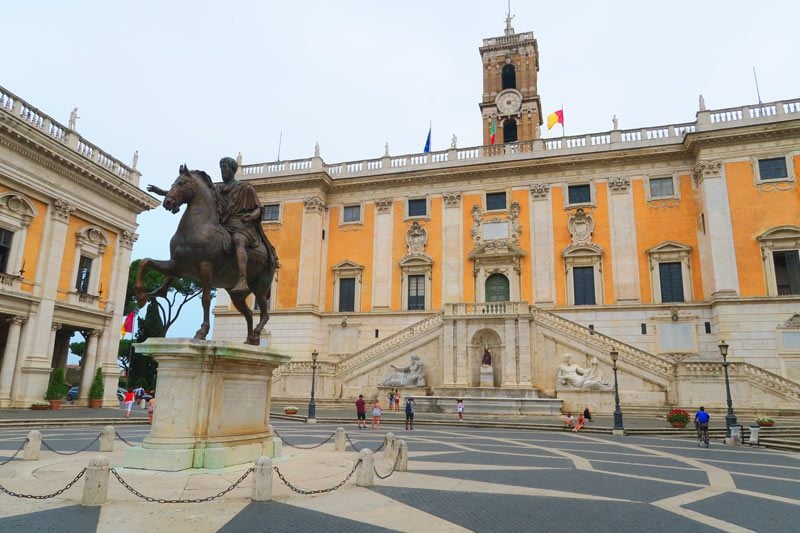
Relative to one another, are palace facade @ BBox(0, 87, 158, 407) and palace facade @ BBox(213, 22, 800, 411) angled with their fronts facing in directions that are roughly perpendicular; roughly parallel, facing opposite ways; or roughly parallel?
roughly perpendicular

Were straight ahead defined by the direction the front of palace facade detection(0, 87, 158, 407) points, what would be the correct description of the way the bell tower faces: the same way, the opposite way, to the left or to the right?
to the right

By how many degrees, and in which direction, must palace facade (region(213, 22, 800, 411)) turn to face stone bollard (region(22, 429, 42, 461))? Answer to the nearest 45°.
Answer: approximately 45° to its right

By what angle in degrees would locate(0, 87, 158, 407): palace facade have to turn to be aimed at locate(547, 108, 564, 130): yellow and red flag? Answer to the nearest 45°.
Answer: approximately 45° to its left

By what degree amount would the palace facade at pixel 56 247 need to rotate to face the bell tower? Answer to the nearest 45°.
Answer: approximately 45° to its left

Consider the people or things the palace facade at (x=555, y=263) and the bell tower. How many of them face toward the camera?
2

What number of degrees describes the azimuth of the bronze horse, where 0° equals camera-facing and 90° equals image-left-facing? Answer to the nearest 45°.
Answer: approximately 45°
